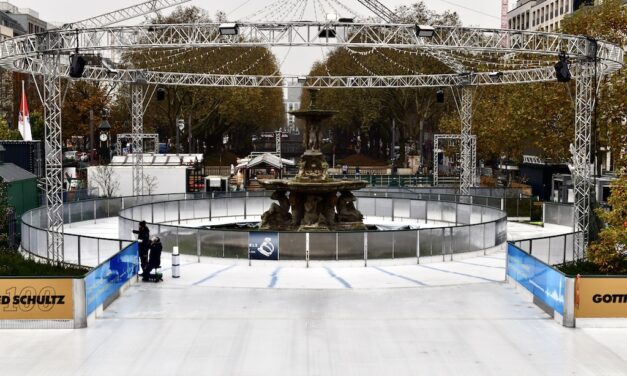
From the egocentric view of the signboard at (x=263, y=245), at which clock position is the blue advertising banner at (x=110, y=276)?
The blue advertising banner is roughly at 1 o'clock from the signboard.

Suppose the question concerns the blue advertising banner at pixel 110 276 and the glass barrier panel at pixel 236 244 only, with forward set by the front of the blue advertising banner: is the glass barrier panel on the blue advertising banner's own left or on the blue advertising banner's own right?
on the blue advertising banner's own left

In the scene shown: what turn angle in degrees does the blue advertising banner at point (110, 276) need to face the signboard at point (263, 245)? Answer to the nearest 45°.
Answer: approximately 90° to its left

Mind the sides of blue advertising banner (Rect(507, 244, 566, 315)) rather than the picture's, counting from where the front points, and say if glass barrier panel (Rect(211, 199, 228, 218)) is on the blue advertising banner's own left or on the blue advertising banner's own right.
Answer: on the blue advertising banner's own right

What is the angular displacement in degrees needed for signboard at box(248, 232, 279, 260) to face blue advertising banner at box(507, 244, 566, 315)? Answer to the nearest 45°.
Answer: approximately 45° to its left

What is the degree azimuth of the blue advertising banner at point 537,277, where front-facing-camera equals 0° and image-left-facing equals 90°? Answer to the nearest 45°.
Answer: approximately 45°

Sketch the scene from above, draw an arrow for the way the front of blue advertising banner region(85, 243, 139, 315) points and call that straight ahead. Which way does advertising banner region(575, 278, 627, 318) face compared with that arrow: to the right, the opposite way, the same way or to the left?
to the right

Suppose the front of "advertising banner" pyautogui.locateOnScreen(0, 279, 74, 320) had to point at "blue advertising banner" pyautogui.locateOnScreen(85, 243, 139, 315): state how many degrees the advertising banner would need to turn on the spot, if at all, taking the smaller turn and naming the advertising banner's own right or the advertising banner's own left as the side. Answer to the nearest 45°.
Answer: approximately 135° to the advertising banner's own left

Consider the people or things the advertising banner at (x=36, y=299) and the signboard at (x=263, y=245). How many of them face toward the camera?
2

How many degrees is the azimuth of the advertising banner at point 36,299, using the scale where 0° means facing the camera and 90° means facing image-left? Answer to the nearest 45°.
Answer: approximately 0°

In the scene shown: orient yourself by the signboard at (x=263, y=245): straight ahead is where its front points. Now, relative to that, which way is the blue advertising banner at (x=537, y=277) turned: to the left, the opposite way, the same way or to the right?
to the right

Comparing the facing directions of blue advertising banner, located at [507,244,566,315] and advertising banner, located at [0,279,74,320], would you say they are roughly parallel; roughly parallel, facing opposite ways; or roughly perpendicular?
roughly perpendicular
